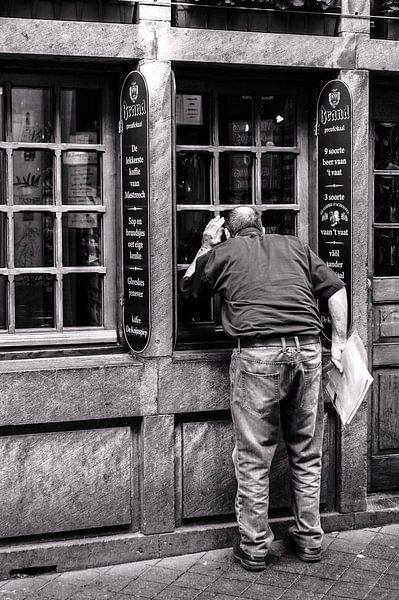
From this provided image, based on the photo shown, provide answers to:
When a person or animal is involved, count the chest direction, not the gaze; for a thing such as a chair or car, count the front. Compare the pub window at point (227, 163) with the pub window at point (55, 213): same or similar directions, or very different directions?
same or similar directions

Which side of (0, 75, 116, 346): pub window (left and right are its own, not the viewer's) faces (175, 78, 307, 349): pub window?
left

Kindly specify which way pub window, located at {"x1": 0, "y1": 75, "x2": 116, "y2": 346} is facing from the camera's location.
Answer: facing the viewer

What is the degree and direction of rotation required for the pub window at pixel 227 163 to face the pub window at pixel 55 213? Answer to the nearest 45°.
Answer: approximately 90° to its right

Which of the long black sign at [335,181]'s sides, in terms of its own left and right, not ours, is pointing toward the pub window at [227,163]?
right

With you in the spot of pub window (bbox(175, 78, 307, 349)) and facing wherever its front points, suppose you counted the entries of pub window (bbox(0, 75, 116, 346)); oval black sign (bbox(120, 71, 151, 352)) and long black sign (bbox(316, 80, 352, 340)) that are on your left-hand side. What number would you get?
1

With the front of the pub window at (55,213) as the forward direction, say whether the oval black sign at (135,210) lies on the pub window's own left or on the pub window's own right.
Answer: on the pub window's own left

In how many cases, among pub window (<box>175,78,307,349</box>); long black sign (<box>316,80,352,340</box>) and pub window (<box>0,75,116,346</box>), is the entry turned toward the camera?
3

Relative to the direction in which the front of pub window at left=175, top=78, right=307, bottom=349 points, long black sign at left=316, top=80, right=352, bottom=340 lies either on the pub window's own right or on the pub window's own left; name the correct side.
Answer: on the pub window's own left

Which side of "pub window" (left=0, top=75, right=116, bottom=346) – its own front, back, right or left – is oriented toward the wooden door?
left

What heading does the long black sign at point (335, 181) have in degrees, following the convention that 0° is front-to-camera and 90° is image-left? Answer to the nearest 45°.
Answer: approximately 0°

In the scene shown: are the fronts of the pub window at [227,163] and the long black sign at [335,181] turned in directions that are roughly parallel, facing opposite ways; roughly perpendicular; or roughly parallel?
roughly parallel

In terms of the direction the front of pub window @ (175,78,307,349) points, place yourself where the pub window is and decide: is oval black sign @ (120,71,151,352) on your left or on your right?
on your right
